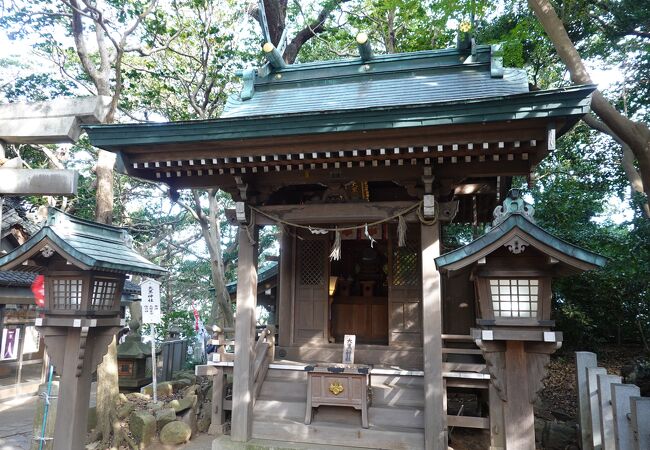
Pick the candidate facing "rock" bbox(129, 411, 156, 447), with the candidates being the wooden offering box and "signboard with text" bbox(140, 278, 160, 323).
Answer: the signboard with text

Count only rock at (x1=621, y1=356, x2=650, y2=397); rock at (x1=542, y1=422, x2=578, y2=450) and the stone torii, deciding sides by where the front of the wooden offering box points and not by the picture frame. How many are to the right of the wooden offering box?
1

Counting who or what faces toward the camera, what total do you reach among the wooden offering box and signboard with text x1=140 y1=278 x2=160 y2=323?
2

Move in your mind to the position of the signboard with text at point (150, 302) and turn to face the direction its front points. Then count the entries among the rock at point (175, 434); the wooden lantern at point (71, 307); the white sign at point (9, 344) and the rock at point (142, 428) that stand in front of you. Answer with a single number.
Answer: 3

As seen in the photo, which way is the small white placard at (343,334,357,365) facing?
toward the camera

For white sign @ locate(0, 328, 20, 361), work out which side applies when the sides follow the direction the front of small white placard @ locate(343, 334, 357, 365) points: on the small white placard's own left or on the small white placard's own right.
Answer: on the small white placard's own right

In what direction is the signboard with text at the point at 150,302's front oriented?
toward the camera

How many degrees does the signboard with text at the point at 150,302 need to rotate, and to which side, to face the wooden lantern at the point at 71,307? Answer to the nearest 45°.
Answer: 0° — it already faces it

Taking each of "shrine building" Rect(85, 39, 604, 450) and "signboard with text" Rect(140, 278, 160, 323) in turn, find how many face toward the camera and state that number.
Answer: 2

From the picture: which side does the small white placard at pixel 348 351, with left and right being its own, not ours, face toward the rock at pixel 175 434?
right

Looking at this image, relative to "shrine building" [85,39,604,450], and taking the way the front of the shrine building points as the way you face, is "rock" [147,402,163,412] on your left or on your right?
on your right
